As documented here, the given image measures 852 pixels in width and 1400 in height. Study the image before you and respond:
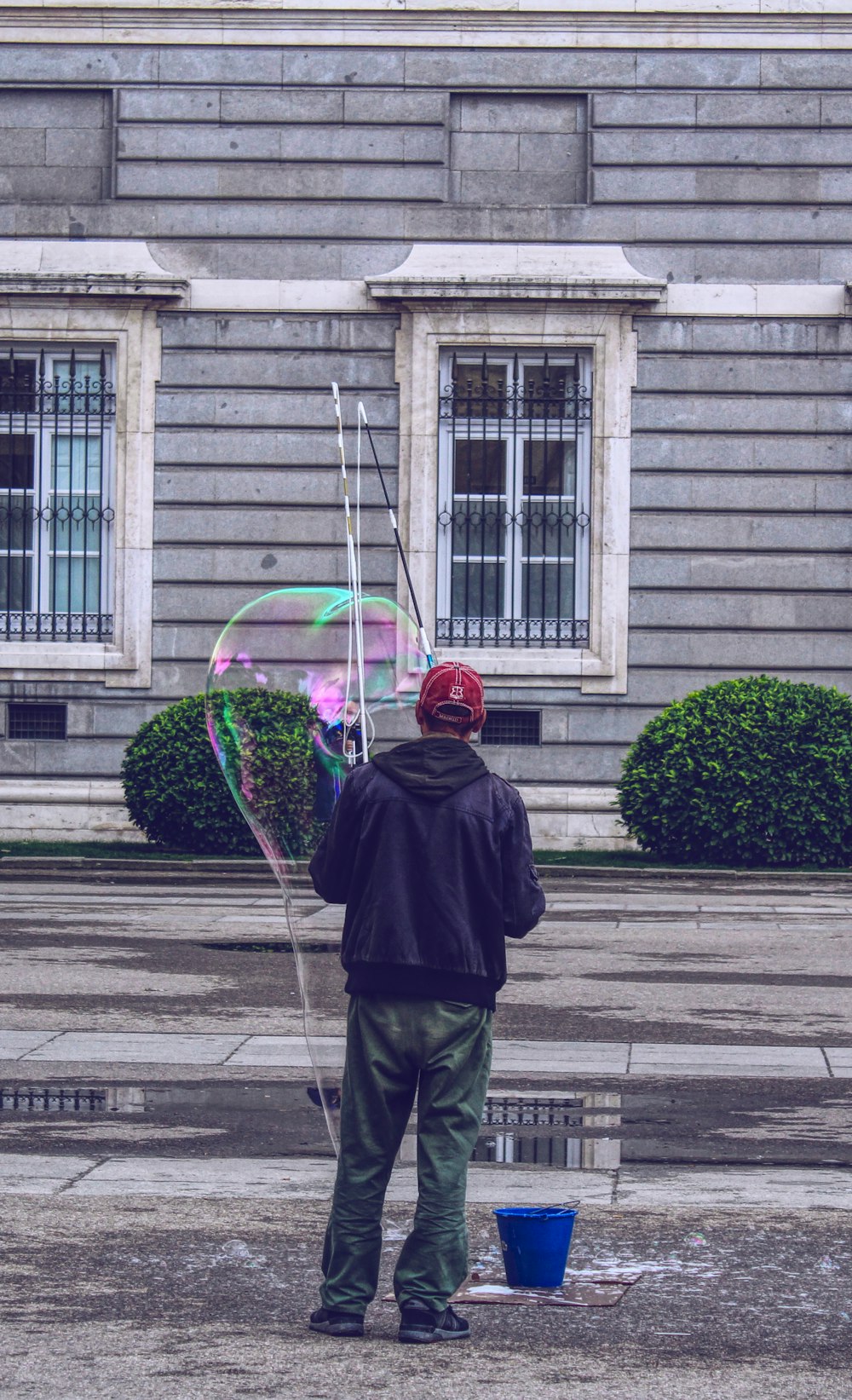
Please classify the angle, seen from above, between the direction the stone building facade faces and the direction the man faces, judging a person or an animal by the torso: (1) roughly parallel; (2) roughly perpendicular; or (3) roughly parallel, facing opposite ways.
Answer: roughly parallel, facing opposite ways

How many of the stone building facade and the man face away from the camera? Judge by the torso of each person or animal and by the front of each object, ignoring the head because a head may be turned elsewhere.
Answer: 1

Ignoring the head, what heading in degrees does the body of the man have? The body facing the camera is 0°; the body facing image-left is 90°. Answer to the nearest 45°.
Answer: approximately 180°

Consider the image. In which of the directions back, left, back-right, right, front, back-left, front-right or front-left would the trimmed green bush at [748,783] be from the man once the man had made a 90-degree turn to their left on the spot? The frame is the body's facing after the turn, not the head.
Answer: right

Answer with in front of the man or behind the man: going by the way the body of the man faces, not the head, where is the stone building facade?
in front

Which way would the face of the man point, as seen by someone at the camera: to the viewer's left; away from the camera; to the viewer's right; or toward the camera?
away from the camera

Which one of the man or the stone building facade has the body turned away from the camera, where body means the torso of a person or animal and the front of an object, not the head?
the man

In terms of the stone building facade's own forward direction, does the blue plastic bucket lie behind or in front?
in front

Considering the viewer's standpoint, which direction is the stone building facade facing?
facing the viewer

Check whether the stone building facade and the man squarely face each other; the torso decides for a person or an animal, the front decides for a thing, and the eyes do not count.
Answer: yes

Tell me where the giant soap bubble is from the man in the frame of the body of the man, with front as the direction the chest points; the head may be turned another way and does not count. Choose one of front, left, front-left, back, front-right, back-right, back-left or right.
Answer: front
